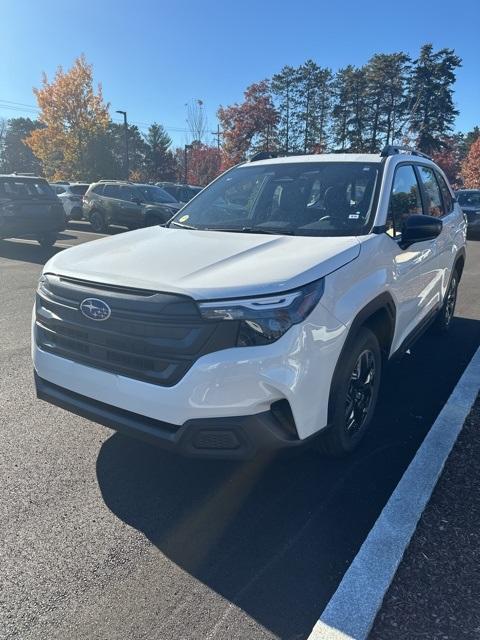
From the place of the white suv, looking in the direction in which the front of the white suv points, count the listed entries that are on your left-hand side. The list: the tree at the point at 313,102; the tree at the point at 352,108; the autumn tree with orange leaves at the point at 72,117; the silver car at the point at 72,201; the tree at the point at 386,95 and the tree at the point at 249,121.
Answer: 0

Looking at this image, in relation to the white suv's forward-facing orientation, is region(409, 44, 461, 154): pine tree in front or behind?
behind

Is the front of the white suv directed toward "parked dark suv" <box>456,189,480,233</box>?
no

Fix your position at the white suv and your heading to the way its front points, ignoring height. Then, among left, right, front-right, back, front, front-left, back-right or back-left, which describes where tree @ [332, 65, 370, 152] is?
back-right

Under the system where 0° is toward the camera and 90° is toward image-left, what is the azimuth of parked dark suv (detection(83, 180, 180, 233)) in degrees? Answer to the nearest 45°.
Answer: approximately 315°

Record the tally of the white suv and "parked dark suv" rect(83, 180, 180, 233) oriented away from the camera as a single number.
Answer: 0

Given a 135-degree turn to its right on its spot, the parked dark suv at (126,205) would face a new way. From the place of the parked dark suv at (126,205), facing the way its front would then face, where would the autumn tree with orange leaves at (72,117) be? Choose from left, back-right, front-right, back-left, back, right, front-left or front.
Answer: right

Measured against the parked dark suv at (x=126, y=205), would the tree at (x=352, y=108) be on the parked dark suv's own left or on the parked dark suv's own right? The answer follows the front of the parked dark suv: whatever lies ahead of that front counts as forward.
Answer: on the parked dark suv's own left

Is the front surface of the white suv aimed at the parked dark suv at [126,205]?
no

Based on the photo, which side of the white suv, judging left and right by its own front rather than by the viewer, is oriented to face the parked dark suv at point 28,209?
right

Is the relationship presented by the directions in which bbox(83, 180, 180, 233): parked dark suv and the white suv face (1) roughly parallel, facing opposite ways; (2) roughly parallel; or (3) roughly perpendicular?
roughly perpendicular

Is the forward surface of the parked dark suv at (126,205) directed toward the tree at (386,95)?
no

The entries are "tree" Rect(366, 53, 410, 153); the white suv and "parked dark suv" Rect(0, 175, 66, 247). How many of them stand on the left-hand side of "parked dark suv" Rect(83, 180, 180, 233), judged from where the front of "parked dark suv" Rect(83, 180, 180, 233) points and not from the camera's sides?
1

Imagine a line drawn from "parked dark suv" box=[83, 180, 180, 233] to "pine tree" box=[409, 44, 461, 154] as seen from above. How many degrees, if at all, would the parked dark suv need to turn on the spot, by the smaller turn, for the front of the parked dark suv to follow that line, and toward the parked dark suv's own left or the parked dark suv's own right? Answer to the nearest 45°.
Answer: approximately 90° to the parked dark suv's own left

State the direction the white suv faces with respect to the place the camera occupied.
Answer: facing the viewer and to the left of the viewer

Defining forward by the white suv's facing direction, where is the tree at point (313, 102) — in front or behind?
behind

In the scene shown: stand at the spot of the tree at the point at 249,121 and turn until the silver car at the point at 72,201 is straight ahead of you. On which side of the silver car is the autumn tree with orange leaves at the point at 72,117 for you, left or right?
right
